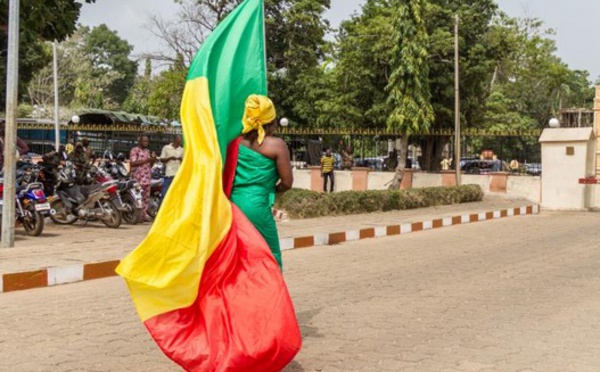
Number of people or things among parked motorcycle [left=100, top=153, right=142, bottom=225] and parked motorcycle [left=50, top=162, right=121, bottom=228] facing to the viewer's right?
0

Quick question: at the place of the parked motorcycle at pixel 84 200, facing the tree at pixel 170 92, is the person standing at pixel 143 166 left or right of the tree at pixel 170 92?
right

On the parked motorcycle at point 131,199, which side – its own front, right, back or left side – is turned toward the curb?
back

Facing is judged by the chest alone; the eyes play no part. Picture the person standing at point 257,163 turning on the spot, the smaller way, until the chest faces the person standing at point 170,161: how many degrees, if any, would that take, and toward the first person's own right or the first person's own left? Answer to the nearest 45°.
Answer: approximately 45° to the first person's own left

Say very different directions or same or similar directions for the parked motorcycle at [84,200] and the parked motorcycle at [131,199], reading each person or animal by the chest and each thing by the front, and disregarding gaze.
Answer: same or similar directions

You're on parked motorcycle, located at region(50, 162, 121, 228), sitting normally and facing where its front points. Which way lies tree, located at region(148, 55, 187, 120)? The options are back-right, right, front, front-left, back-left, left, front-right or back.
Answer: front-right

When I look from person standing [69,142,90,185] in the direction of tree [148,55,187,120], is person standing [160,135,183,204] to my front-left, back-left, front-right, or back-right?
back-right

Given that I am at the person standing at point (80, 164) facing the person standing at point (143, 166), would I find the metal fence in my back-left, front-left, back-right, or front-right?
front-left

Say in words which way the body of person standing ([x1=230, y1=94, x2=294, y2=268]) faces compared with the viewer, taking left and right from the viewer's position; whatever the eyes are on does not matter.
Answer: facing away from the viewer and to the right of the viewer

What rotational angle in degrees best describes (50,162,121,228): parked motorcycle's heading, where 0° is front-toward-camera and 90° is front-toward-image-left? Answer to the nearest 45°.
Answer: approximately 135°

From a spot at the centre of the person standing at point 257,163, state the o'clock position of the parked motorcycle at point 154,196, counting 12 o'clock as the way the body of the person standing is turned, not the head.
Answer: The parked motorcycle is roughly at 10 o'clock from the person standing.

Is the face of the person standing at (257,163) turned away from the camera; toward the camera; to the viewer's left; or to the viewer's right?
away from the camera

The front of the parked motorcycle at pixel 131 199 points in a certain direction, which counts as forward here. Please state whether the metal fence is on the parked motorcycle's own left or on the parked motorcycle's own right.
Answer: on the parked motorcycle's own right
